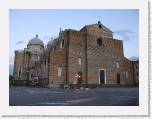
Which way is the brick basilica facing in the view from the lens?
facing the viewer and to the right of the viewer
